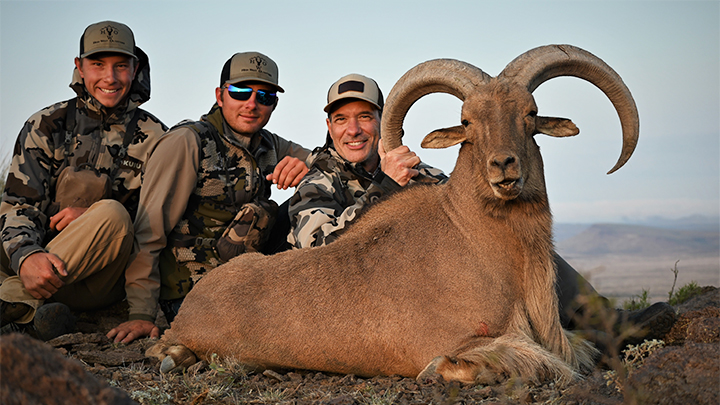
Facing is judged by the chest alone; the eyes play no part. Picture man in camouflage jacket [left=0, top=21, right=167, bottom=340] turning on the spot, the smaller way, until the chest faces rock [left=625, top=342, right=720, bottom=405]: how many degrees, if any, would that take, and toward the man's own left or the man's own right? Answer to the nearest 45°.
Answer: approximately 45° to the man's own left

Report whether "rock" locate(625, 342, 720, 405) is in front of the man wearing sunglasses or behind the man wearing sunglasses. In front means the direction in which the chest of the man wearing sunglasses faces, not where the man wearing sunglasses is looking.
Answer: in front

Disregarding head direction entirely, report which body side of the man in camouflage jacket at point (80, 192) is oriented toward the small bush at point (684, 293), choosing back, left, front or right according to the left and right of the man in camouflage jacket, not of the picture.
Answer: left

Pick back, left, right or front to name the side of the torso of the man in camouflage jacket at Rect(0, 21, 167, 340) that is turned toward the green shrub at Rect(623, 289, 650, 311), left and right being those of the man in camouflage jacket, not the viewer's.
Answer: left

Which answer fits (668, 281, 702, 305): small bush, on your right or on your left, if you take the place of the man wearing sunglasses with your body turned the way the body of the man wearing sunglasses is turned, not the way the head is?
on your left

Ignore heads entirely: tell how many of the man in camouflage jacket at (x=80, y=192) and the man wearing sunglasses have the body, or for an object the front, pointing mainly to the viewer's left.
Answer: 0

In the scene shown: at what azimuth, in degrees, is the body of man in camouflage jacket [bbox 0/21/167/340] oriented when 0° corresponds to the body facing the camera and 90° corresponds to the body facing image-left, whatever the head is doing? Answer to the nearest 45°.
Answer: approximately 0°

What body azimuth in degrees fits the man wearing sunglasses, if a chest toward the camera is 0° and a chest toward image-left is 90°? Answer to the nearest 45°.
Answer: approximately 315°

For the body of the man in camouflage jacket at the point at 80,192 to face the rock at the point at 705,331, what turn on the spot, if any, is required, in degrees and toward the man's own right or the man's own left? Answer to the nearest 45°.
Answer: approximately 45° to the man's own left

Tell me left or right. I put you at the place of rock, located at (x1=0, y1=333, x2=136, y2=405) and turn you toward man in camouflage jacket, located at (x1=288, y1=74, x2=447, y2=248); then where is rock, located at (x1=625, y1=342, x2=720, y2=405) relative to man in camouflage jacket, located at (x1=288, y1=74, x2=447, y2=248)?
right
